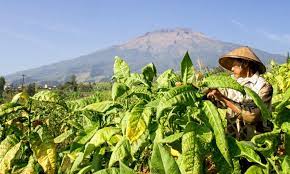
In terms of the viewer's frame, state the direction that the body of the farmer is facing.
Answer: to the viewer's left

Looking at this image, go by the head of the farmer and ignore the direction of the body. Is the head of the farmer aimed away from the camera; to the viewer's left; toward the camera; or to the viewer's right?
to the viewer's left
